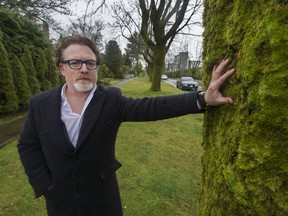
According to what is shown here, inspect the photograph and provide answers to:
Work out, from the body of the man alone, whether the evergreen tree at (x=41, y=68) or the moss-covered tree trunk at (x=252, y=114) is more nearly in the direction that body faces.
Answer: the moss-covered tree trunk

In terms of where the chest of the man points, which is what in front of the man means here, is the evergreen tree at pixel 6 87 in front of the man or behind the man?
behind

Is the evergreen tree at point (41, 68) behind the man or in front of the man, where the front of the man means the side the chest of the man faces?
behind

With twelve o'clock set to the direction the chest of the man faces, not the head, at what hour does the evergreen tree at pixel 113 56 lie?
The evergreen tree is roughly at 6 o'clock from the man.

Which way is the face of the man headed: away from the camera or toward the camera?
toward the camera

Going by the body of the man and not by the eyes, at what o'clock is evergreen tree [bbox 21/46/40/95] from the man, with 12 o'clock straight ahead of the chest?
The evergreen tree is roughly at 5 o'clock from the man.

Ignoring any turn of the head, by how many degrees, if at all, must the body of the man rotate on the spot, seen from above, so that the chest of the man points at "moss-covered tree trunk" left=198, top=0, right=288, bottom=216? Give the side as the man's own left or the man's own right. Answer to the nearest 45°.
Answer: approximately 45° to the man's own left

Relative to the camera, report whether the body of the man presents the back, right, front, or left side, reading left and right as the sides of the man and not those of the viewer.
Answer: front
